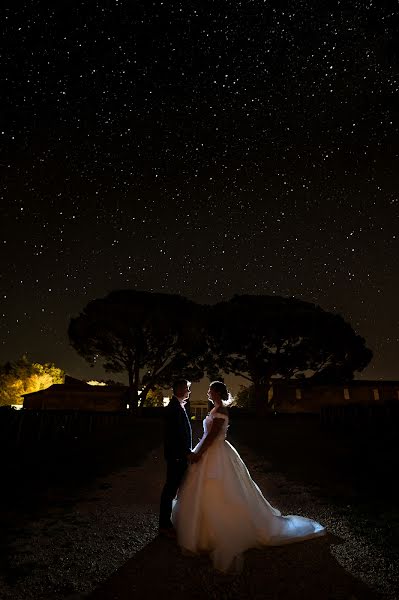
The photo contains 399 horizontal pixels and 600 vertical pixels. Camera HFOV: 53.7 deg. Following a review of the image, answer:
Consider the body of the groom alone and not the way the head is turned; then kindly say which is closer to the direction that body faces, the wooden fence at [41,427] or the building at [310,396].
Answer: the building

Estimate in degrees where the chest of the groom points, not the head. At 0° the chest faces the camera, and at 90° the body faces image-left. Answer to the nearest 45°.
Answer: approximately 270°

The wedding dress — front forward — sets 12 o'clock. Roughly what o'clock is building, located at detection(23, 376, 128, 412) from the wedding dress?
The building is roughly at 2 o'clock from the wedding dress.

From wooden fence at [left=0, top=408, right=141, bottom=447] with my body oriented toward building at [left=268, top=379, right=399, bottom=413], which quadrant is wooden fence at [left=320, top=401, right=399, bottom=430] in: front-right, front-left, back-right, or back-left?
front-right

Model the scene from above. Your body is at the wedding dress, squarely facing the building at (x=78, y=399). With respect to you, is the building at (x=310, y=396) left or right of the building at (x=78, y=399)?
right

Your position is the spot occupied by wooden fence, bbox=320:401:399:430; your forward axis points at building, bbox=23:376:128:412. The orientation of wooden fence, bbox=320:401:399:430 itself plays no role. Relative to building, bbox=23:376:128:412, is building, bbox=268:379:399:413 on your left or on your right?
right

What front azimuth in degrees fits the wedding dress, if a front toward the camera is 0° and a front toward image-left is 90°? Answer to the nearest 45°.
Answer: approximately 90°

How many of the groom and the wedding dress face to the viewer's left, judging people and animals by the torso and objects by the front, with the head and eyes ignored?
1

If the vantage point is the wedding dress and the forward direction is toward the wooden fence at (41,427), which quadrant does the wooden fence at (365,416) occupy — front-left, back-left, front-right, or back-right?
front-right

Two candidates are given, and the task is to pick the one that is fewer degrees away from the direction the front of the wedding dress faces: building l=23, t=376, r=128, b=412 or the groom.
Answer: the groom

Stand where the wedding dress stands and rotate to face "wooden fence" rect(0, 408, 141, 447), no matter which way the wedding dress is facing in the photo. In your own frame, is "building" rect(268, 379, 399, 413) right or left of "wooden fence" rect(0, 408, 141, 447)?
right

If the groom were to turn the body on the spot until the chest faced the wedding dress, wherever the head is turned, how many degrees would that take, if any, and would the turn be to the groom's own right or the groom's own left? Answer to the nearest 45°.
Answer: approximately 45° to the groom's own right

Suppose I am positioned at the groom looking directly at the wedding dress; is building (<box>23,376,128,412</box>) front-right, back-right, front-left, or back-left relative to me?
back-left

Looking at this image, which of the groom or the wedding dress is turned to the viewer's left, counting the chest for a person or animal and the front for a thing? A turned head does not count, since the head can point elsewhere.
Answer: the wedding dress

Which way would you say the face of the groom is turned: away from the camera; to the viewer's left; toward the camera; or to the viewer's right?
to the viewer's right

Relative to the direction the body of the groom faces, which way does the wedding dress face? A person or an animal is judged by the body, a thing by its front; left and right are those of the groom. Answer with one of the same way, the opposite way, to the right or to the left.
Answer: the opposite way

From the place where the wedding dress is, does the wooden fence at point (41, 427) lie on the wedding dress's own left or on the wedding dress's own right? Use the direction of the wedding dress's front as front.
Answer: on the wedding dress's own right

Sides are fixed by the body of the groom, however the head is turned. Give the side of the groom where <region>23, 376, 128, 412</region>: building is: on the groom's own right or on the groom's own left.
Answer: on the groom's own left
